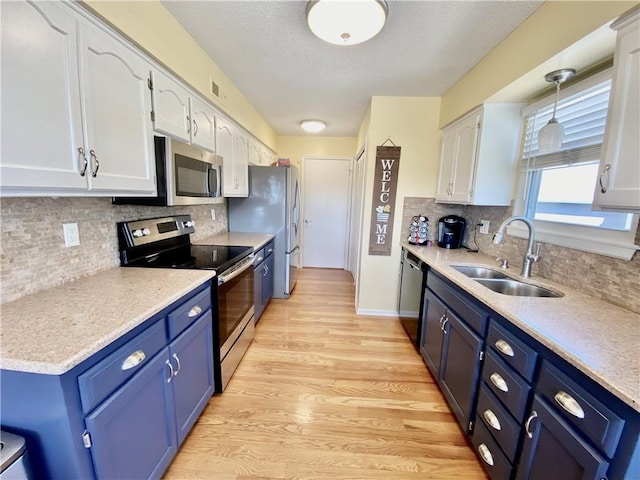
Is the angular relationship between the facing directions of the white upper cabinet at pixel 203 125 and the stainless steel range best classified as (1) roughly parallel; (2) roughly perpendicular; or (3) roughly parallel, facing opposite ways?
roughly parallel

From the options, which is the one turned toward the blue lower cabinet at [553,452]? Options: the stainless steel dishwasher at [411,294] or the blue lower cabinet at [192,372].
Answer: the blue lower cabinet at [192,372]

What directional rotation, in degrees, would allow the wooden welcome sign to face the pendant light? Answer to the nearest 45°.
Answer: approximately 45° to its left

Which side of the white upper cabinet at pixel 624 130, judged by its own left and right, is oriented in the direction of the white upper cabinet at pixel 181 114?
front

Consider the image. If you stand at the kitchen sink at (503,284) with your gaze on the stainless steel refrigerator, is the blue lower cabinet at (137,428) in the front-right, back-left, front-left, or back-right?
front-left

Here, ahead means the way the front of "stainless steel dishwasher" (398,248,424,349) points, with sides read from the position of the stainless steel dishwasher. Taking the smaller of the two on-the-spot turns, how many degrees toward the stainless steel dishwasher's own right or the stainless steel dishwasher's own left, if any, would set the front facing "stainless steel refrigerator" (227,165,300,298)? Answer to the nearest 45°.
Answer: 0° — it already faces it

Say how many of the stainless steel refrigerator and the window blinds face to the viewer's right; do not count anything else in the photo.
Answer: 1

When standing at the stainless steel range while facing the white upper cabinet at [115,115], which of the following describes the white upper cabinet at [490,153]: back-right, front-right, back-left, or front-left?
back-left

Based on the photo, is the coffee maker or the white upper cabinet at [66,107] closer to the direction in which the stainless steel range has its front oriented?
the coffee maker

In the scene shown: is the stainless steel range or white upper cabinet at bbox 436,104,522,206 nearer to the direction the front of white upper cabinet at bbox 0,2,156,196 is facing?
the white upper cabinet

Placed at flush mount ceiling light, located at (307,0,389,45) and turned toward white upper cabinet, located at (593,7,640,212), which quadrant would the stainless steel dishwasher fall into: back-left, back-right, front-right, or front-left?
front-left

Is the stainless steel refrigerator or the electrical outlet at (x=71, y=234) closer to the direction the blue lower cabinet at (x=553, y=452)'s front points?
the electrical outlet

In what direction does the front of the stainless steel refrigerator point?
to the viewer's right

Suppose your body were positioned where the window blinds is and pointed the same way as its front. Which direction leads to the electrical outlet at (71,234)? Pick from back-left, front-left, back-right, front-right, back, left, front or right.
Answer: front

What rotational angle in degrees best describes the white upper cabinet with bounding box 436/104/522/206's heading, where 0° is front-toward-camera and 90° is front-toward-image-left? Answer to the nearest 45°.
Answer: approximately 45°

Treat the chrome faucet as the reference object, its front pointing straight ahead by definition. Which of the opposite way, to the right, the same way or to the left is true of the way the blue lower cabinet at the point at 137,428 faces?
the opposite way

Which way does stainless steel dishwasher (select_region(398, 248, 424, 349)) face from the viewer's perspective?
to the viewer's left

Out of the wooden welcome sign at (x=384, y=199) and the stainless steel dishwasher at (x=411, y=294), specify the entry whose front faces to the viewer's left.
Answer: the stainless steel dishwasher
